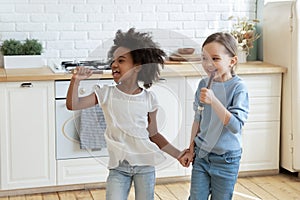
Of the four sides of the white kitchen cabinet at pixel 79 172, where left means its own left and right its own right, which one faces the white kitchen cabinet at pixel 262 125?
left

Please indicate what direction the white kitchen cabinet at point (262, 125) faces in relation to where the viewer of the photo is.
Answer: facing the viewer

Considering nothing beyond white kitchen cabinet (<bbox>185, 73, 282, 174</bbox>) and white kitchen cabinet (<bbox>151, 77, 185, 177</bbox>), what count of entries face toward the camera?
2

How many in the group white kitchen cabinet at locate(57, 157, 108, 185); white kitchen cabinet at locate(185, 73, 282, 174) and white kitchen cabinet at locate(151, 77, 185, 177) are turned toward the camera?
3

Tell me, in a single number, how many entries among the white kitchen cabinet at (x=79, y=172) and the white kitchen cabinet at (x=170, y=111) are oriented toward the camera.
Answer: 2

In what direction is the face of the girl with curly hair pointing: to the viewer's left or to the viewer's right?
to the viewer's left
